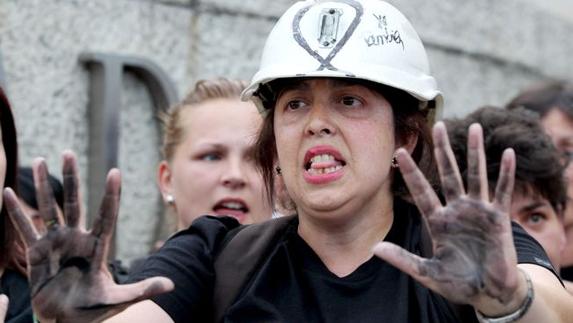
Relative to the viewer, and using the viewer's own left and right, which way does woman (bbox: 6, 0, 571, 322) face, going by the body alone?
facing the viewer

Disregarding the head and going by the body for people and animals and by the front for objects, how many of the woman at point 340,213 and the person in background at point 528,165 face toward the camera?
2

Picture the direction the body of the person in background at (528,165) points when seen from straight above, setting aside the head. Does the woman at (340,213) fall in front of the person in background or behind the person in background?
in front

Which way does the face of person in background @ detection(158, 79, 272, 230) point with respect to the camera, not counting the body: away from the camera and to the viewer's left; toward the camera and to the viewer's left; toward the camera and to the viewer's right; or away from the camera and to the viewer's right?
toward the camera and to the viewer's right

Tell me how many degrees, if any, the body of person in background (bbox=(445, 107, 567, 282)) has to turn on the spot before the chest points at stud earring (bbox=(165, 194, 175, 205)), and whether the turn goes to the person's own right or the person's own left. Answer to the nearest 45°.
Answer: approximately 90° to the person's own right

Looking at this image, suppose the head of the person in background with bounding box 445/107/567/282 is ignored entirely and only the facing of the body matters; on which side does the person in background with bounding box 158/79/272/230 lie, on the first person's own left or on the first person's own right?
on the first person's own right

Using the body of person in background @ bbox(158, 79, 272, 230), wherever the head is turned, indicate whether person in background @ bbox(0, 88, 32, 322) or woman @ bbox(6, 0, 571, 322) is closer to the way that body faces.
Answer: the woman

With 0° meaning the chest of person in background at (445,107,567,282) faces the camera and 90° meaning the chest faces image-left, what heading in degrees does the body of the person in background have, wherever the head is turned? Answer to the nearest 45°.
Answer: approximately 0°
